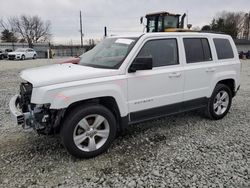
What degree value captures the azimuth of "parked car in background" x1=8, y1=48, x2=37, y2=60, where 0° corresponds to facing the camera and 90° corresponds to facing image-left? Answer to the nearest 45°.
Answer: approximately 45°

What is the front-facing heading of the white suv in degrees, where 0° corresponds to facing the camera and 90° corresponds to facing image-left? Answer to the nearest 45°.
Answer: approximately 45°

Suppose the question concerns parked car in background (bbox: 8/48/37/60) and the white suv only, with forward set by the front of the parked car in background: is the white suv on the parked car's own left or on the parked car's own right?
on the parked car's own left

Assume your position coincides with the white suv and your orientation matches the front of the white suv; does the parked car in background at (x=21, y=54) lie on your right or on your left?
on your right
